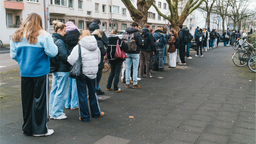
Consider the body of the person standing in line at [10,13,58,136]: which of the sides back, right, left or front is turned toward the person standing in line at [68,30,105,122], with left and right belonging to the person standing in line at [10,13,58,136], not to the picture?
front

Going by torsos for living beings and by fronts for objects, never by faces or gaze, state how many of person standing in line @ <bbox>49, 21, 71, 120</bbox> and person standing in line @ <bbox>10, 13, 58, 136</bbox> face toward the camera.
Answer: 0

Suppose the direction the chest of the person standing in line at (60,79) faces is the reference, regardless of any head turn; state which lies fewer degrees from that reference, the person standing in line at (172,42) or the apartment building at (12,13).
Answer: the person standing in line

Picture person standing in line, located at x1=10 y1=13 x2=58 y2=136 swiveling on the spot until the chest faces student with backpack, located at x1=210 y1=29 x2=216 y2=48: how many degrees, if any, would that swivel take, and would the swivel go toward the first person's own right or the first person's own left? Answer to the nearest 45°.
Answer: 0° — they already face them

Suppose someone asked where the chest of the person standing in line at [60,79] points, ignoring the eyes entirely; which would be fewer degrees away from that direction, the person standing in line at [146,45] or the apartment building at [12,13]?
the person standing in line

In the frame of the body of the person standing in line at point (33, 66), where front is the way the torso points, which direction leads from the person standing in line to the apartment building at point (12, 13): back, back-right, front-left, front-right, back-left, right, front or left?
front-left

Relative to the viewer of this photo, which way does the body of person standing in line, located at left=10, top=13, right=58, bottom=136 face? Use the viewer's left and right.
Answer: facing away from the viewer and to the right of the viewer

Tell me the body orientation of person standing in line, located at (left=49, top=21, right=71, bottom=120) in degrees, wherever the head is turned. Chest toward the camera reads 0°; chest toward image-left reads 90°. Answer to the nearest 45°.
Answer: approximately 270°

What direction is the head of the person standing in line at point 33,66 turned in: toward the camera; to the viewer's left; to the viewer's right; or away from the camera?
away from the camera
